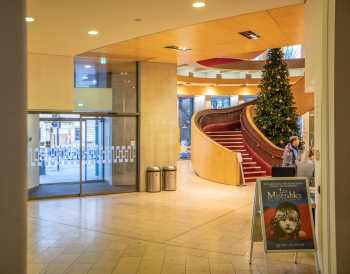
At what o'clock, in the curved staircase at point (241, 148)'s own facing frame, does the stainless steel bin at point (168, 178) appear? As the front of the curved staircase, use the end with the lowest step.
The stainless steel bin is roughly at 1 o'clock from the curved staircase.

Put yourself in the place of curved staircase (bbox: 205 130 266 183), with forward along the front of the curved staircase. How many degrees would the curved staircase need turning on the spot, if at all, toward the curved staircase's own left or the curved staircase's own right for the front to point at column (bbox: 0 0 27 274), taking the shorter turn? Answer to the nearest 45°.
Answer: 0° — it already faces it

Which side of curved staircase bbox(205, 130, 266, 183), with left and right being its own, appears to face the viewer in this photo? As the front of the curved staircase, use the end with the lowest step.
front

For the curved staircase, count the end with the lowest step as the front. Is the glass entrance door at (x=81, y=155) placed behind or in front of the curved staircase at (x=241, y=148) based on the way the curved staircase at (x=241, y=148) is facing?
in front

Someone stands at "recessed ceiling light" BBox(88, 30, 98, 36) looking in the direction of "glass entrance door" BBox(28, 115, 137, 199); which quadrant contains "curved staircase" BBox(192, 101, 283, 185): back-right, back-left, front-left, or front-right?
front-right

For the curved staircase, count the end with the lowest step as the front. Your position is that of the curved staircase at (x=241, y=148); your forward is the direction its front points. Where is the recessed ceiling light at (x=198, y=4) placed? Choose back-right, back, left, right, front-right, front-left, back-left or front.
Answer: front

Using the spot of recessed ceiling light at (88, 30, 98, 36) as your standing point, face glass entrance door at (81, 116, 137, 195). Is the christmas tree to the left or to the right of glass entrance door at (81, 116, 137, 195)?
right
